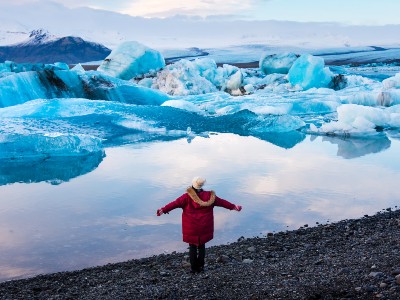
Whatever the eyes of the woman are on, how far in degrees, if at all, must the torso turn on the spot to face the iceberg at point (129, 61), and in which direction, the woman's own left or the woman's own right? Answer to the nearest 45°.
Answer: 0° — they already face it

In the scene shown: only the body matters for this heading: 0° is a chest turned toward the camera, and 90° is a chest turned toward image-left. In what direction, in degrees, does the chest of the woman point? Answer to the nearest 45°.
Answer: approximately 180°

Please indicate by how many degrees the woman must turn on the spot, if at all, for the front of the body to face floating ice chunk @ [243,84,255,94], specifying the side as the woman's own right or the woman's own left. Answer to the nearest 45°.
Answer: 0° — they already face it

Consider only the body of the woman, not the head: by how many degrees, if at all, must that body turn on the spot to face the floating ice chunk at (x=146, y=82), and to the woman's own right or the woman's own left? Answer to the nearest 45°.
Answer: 0° — they already face it
